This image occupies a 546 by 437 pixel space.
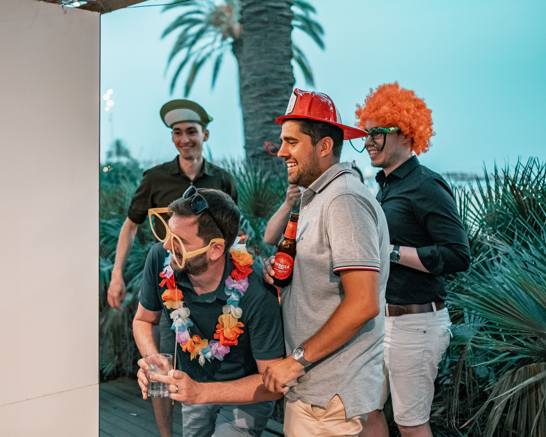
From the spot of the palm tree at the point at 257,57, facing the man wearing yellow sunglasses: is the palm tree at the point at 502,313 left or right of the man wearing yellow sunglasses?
left

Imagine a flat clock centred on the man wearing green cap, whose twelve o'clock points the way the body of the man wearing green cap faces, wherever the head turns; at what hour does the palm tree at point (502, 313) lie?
The palm tree is roughly at 10 o'clock from the man wearing green cap.

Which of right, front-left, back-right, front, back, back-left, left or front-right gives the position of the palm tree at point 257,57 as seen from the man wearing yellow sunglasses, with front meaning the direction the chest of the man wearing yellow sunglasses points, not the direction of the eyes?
back-right

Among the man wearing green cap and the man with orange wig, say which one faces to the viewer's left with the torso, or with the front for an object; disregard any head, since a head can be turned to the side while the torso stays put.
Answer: the man with orange wig

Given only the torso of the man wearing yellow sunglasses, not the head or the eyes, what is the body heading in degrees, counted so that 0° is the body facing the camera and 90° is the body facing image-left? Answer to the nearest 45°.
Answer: approximately 45°

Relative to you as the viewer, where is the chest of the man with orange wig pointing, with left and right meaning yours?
facing to the left of the viewer

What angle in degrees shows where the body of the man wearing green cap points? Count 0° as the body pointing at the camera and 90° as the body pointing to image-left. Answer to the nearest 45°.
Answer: approximately 0°

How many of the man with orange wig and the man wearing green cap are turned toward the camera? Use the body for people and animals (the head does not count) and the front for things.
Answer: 1

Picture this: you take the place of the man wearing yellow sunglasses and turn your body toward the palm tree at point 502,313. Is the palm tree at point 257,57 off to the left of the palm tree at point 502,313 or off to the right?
left
